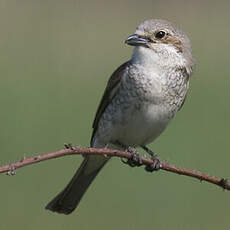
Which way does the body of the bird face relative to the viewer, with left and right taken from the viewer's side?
facing the viewer and to the right of the viewer
